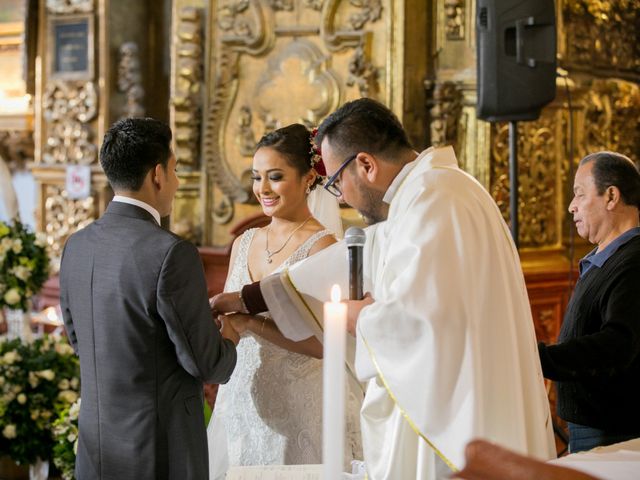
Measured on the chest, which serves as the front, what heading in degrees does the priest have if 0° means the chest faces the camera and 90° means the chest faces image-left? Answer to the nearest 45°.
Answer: approximately 90°

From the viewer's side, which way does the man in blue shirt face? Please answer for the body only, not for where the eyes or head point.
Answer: to the viewer's left

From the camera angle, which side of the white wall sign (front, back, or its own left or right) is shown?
front

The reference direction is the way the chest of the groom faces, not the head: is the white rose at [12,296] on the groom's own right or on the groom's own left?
on the groom's own left

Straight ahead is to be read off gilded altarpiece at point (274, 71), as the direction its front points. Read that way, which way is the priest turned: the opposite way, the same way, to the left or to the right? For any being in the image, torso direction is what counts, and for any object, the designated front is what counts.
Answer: to the right

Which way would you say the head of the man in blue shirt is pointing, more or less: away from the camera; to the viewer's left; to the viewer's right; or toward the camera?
to the viewer's left

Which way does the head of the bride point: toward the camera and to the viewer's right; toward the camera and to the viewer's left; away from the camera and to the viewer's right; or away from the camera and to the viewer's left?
toward the camera and to the viewer's left

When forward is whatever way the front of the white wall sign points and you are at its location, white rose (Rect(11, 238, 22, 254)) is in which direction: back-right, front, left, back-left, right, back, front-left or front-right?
front
